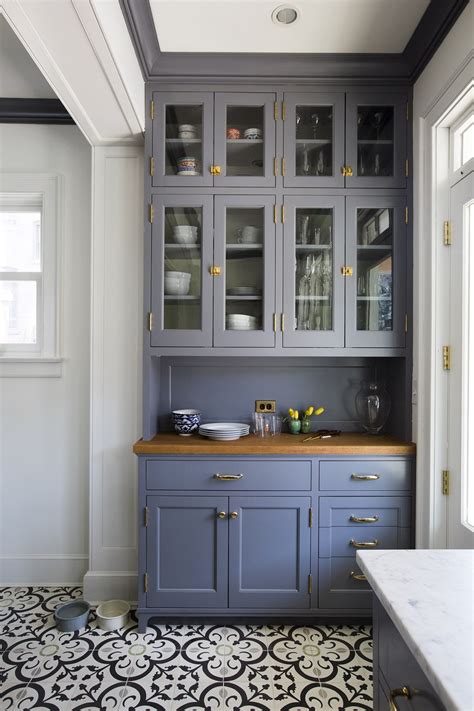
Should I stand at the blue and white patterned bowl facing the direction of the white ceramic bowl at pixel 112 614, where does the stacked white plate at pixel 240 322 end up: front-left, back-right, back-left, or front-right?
back-left

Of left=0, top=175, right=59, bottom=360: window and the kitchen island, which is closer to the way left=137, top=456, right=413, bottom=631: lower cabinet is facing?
the kitchen island

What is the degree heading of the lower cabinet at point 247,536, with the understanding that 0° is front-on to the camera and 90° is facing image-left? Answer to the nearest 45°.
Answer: approximately 0°

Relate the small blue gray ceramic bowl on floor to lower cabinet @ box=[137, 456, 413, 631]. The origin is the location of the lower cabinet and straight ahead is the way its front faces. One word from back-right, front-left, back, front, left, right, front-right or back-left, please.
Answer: right

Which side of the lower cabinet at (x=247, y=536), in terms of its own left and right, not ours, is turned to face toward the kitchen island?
front

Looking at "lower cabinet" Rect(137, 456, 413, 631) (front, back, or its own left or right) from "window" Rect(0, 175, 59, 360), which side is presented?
right

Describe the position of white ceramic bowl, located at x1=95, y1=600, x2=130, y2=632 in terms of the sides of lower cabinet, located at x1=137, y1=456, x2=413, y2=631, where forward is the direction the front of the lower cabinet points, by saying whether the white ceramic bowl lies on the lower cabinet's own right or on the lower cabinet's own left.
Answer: on the lower cabinet's own right
